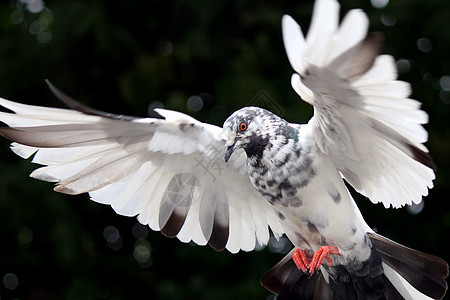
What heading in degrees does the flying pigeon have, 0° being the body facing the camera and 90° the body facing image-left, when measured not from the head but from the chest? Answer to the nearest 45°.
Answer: approximately 45°
